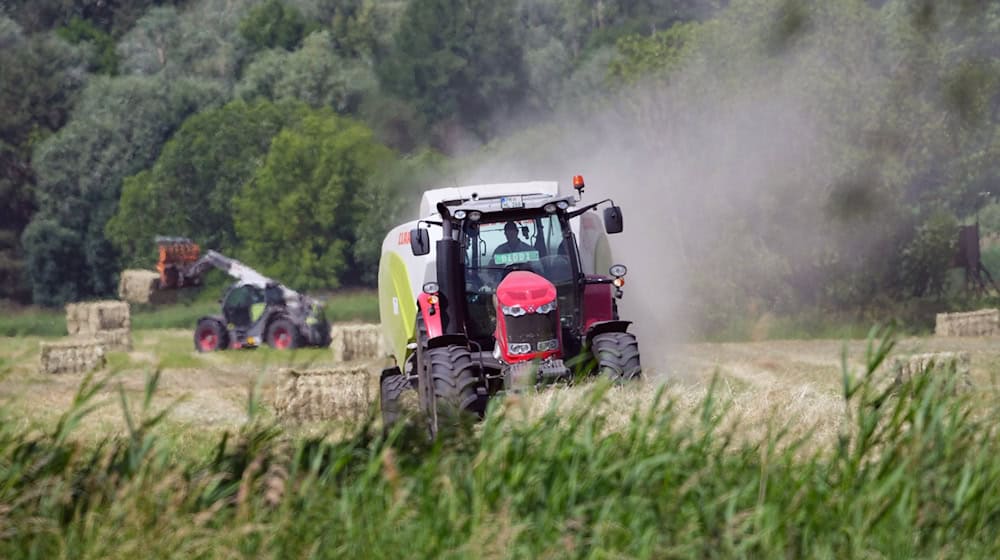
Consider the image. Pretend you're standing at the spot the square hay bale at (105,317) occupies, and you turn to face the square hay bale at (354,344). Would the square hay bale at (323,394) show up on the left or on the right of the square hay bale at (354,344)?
right

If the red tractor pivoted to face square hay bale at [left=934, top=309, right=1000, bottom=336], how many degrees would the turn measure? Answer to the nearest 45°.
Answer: approximately 135° to its left

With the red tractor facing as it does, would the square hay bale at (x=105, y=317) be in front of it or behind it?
behind

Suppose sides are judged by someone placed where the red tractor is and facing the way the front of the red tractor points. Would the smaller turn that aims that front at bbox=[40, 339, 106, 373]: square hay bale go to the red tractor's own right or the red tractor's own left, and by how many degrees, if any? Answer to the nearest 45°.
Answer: approximately 135° to the red tractor's own right

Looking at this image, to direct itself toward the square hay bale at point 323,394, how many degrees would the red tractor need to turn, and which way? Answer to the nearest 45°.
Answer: approximately 135° to its right

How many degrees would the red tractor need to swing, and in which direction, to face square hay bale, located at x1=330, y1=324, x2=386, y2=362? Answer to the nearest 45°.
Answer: approximately 180°

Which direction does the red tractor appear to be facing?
toward the camera
